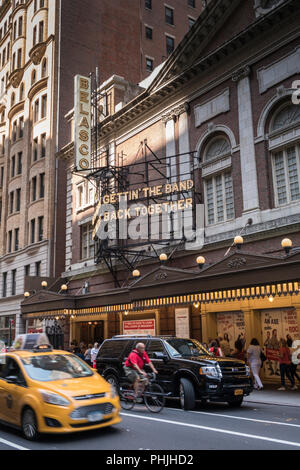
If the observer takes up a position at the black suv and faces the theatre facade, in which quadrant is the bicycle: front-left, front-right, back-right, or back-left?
back-left

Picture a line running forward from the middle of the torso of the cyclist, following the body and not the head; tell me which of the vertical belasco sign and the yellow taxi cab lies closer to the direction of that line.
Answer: the yellow taxi cab
